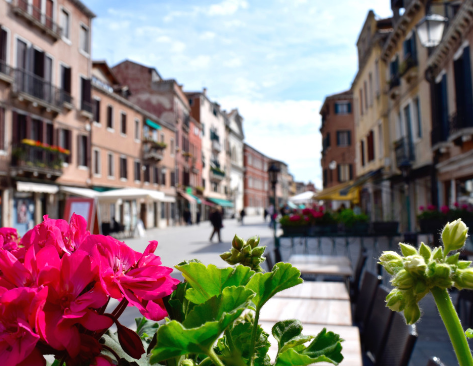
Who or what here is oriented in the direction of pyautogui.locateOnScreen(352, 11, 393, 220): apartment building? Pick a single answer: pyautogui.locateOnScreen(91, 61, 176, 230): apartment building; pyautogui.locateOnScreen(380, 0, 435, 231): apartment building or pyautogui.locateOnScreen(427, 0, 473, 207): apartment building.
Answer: pyautogui.locateOnScreen(91, 61, 176, 230): apartment building

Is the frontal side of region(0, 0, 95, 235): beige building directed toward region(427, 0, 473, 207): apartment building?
yes

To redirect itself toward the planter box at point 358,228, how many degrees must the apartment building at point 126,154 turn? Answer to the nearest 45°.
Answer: approximately 45° to its right

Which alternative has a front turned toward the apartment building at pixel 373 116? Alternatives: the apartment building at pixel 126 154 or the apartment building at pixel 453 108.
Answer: the apartment building at pixel 126 154

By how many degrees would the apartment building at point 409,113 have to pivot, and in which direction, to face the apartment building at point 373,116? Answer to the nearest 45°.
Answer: approximately 135° to its right
